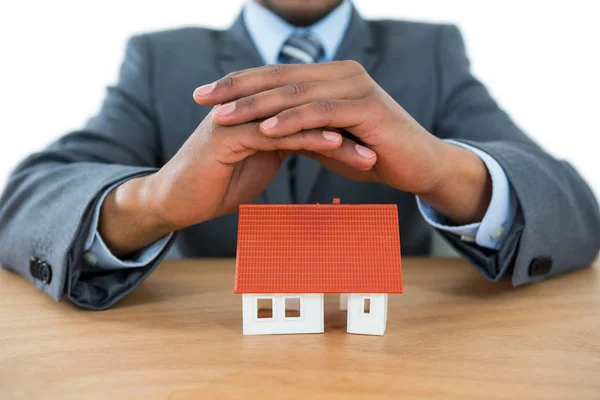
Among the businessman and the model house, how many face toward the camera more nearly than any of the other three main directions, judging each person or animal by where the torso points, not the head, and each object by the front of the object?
2

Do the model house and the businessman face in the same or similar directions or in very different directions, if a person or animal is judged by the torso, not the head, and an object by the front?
same or similar directions

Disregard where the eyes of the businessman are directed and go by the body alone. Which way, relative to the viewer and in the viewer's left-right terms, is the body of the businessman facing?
facing the viewer

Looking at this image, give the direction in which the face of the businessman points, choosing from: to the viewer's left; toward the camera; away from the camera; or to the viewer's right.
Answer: toward the camera

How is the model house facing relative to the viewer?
toward the camera
